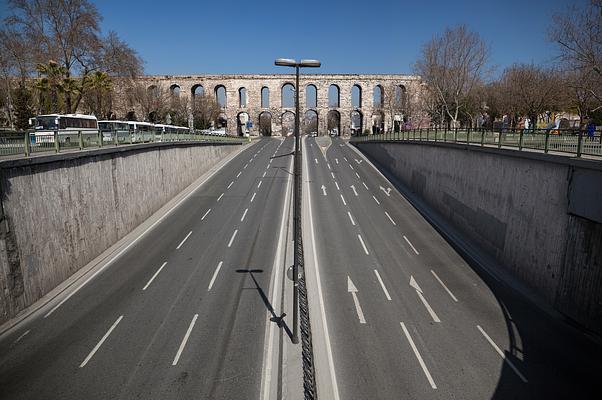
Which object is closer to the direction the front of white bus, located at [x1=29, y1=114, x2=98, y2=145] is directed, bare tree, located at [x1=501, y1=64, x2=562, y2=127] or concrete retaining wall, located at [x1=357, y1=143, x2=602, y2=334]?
the concrete retaining wall

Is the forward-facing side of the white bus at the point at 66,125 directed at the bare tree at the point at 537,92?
no

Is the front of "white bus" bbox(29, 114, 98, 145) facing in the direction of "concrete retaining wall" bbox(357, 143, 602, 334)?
no

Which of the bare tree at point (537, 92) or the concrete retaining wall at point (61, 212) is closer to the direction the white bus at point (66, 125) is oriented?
the concrete retaining wall

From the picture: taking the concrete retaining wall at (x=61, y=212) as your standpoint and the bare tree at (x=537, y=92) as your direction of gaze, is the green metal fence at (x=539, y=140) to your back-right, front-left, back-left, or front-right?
front-right

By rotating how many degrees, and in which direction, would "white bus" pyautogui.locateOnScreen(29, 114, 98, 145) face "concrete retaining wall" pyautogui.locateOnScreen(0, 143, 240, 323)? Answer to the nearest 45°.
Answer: approximately 45° to its left

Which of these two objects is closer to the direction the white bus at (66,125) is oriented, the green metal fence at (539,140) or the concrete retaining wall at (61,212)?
the concrete retaining wall

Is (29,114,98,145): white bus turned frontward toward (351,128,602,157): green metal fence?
no
